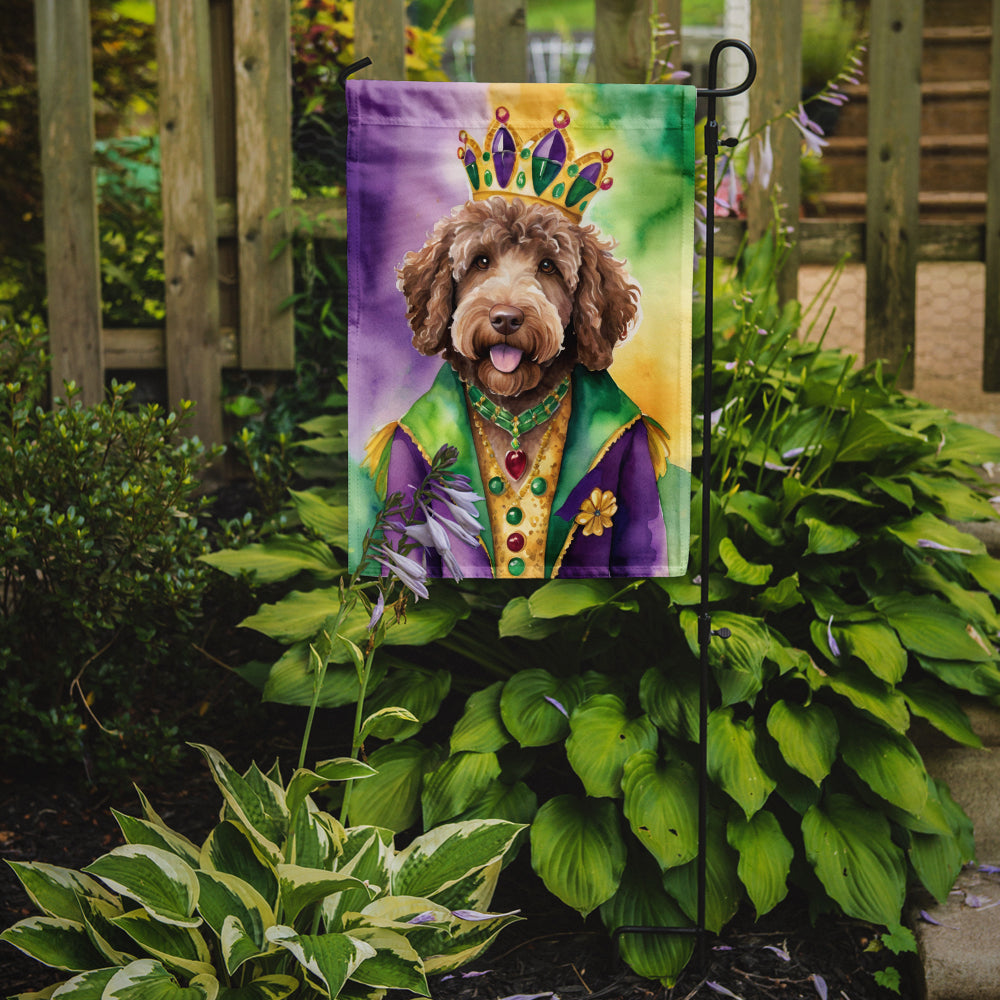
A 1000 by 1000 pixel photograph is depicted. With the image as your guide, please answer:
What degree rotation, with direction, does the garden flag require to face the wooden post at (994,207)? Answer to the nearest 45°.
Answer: approximately 135° to its left

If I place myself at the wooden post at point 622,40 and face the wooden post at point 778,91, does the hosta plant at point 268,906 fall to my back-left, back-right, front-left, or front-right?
back-right

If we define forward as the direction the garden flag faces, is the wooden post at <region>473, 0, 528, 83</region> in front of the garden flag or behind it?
behind

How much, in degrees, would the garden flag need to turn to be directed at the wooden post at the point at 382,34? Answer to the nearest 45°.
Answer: approximately 180°

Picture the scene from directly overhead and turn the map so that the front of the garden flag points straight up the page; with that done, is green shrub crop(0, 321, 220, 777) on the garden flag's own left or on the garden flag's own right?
on the garden flag's own right

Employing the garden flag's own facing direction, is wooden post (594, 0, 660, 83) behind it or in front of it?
behind

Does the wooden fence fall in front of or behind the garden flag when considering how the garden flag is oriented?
behind

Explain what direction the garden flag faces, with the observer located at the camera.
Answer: facing the viewer

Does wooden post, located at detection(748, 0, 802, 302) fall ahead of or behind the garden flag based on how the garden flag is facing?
behind
